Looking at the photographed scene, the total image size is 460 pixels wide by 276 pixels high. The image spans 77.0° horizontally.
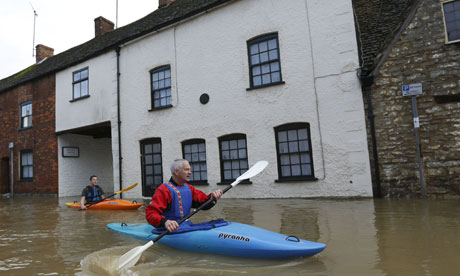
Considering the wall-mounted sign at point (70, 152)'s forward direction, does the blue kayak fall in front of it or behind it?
in front

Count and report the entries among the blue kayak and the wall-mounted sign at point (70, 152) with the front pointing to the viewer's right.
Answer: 1

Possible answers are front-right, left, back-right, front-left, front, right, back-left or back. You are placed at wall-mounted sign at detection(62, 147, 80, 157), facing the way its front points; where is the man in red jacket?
front

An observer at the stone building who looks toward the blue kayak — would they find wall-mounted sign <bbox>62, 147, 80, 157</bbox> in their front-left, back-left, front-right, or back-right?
front-right

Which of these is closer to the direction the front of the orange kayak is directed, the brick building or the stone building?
the stone building

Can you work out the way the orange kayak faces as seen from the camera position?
facing to the right of the viewer

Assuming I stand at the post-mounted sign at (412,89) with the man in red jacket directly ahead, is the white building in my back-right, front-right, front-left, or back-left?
front-right

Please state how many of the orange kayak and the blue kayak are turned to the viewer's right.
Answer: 2

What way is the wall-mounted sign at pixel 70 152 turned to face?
toward the camera

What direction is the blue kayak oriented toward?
to the viewer's right

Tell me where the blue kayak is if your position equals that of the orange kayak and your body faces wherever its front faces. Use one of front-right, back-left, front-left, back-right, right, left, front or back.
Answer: right

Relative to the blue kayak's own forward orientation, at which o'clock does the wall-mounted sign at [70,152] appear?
The wall-mounted sign is roughly at 8 o'clock from the blue kayak.

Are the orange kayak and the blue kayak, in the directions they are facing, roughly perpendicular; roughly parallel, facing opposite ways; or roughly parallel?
roughly parallel

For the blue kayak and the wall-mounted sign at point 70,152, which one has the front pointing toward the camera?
the wall-mounted sign

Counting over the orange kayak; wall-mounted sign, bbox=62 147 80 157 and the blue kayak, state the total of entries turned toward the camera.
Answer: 1
